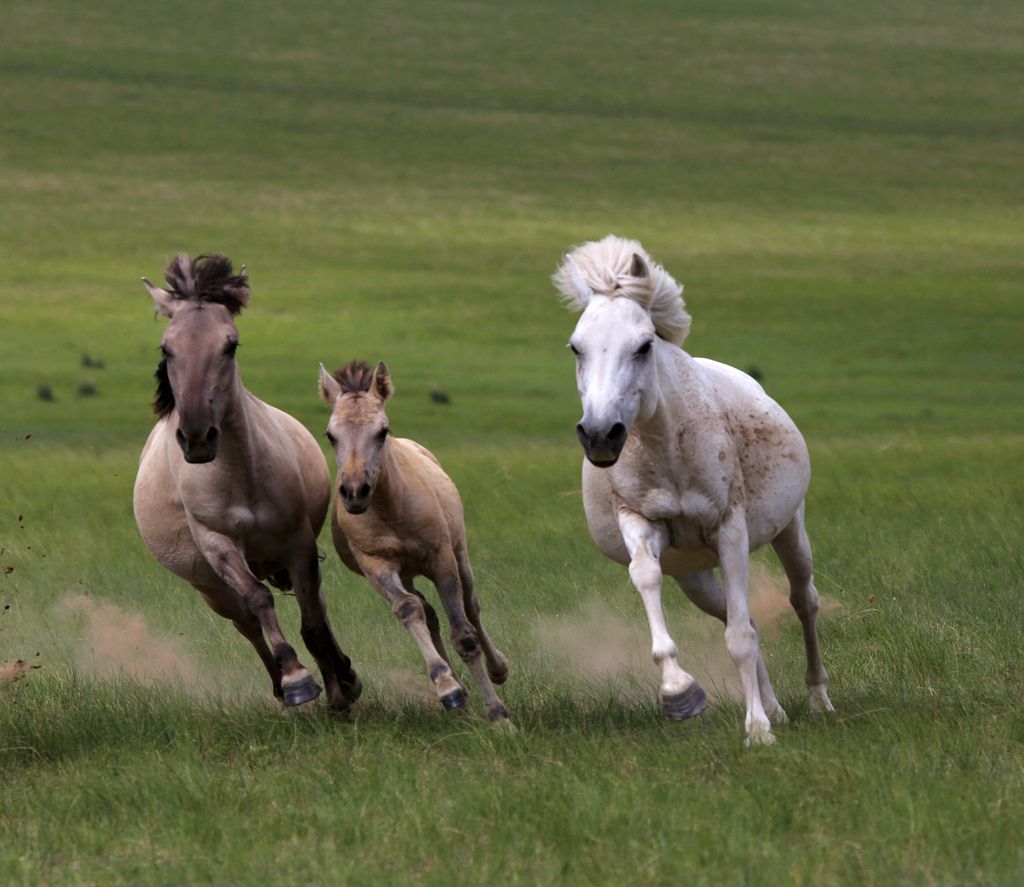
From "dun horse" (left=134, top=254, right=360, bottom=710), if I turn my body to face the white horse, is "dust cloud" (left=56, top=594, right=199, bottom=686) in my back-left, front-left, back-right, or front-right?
back-left

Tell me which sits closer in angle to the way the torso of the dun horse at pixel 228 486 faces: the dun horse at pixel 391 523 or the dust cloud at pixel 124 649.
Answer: the dun horse

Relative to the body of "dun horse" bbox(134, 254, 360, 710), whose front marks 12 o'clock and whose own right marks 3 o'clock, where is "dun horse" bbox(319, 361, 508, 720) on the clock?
"dun horse" bbox(319, 361, 508, 720) is roughly at 9 o'clock from "dun horse" bbox(134, 254, 360, 710).

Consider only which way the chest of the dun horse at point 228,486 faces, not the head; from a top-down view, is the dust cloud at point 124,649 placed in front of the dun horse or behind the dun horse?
behind

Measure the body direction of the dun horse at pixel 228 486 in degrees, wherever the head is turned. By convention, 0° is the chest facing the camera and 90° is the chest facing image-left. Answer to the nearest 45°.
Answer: approximately 0°

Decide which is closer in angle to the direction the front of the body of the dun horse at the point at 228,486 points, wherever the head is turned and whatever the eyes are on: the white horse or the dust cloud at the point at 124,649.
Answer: the white horse

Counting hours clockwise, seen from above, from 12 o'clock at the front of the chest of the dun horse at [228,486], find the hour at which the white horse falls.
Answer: The white horse is roughly at 10 o'clock from the dun horse.
